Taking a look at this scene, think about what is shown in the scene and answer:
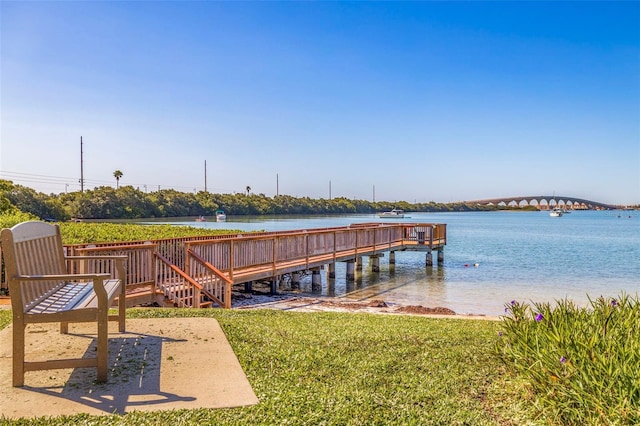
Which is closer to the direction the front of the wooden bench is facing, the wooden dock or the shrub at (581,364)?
the shrub

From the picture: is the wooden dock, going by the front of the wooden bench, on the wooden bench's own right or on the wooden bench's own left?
on the wooden bench's own left

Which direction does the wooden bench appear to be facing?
to the viewer's right

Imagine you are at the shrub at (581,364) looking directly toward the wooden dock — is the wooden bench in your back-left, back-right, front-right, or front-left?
front-left

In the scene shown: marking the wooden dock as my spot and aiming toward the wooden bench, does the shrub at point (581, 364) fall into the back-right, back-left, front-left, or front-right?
front-left

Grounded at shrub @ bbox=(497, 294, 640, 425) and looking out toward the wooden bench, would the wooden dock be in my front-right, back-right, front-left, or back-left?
front-right

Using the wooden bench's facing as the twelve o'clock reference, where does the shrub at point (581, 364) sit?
The shrub is roughly at 1 o'clock from the wooden bench.
